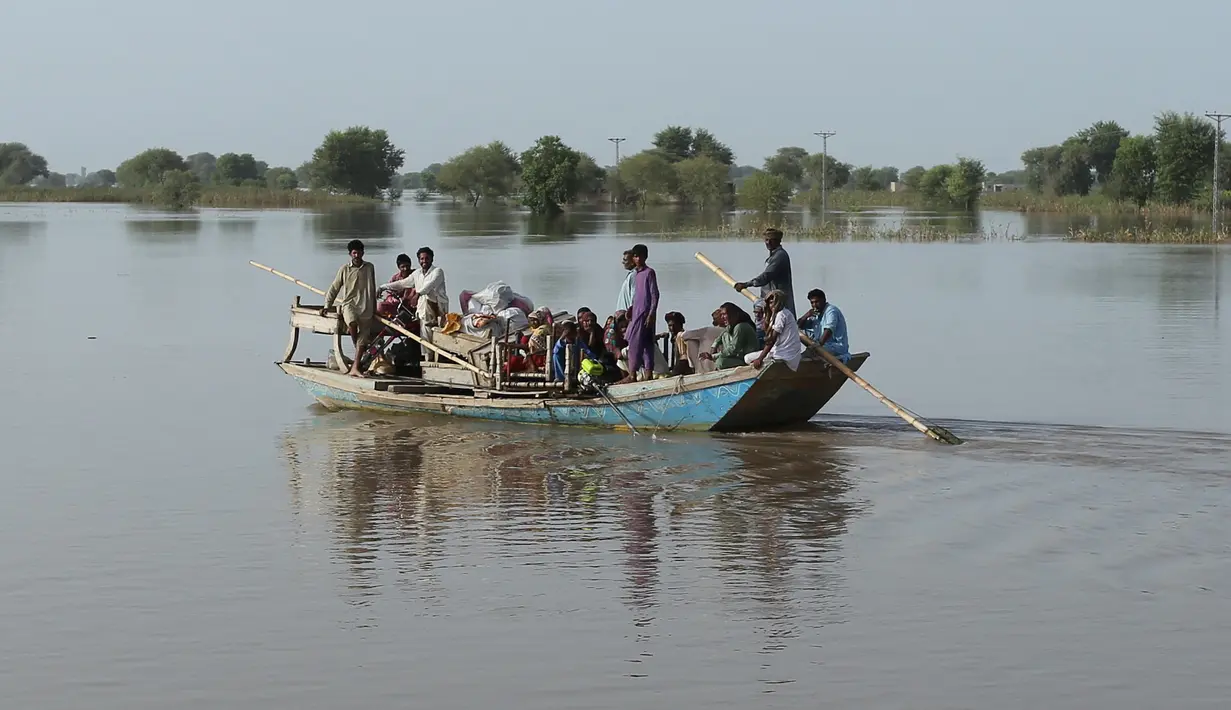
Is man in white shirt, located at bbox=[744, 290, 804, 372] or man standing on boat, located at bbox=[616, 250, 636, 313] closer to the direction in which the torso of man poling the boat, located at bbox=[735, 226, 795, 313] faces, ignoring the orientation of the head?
the man standing on boat

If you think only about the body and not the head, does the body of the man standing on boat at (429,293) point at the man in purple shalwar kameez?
no

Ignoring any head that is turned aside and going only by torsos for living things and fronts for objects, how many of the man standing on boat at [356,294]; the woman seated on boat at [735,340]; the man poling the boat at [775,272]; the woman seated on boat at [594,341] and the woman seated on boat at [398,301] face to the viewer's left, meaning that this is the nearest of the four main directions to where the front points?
2

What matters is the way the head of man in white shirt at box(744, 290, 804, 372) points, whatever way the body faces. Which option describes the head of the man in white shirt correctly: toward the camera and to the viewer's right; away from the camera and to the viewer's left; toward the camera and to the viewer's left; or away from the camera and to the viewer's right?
toward the camera and to the viewer's left

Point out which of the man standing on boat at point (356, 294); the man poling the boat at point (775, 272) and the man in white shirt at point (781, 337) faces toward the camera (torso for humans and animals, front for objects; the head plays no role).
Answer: the man standing on boat

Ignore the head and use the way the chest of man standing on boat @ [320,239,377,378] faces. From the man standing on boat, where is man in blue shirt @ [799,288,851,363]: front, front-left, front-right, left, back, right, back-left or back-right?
front-left

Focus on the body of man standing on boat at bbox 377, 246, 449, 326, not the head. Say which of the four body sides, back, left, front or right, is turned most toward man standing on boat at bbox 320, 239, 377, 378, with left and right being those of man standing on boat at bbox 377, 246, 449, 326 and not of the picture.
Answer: right

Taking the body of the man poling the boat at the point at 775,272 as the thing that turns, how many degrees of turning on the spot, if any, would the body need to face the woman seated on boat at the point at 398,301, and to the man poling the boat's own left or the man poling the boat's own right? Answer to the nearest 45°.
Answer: approximately 45° to the man poling the boat's own right

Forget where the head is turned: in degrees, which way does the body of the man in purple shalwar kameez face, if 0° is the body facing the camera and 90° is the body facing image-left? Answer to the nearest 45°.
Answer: approximately 45°

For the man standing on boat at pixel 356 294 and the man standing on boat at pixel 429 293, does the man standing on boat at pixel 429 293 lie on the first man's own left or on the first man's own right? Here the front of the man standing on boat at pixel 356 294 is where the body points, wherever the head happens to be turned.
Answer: on the first man's own left

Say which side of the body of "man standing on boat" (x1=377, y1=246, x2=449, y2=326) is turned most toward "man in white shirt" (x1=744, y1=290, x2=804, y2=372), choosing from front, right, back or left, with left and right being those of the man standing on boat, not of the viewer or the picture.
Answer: left

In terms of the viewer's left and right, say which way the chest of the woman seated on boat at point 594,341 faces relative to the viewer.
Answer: facing the viewer and to the right of the viewer

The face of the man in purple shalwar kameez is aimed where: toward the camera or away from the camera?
toward the camera

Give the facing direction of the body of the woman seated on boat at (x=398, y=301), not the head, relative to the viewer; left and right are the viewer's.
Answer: facing the viewer

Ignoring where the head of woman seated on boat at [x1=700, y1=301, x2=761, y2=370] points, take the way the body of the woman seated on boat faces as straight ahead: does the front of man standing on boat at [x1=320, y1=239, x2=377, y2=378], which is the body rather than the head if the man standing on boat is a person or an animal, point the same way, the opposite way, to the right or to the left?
to the left
